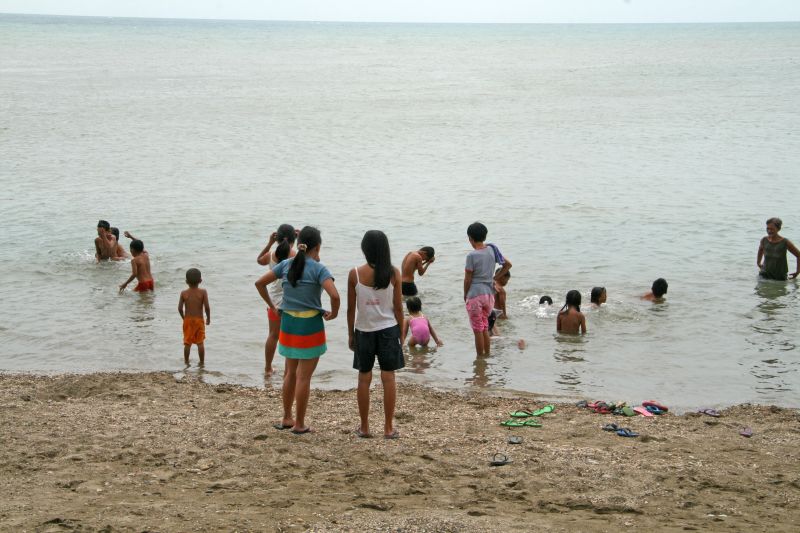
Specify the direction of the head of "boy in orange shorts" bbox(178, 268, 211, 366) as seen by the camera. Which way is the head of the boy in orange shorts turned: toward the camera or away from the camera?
away from the camera

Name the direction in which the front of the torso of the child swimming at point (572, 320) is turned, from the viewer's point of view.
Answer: away from the camera

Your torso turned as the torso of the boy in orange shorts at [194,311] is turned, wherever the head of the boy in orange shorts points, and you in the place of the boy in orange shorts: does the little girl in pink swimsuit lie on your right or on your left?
on your right

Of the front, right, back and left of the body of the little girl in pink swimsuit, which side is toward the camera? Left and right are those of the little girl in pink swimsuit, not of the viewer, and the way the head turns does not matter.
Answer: back

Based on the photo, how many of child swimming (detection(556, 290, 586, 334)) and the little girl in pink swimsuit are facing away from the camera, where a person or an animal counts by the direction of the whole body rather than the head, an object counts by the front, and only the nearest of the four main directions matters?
2

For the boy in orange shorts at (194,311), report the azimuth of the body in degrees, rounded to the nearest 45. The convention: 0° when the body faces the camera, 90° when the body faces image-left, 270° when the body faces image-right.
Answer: approximately 180°

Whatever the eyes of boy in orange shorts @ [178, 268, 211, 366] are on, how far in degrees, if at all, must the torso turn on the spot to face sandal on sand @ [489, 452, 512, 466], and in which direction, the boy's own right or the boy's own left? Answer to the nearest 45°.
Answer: approximately 135° to the boy's own right
